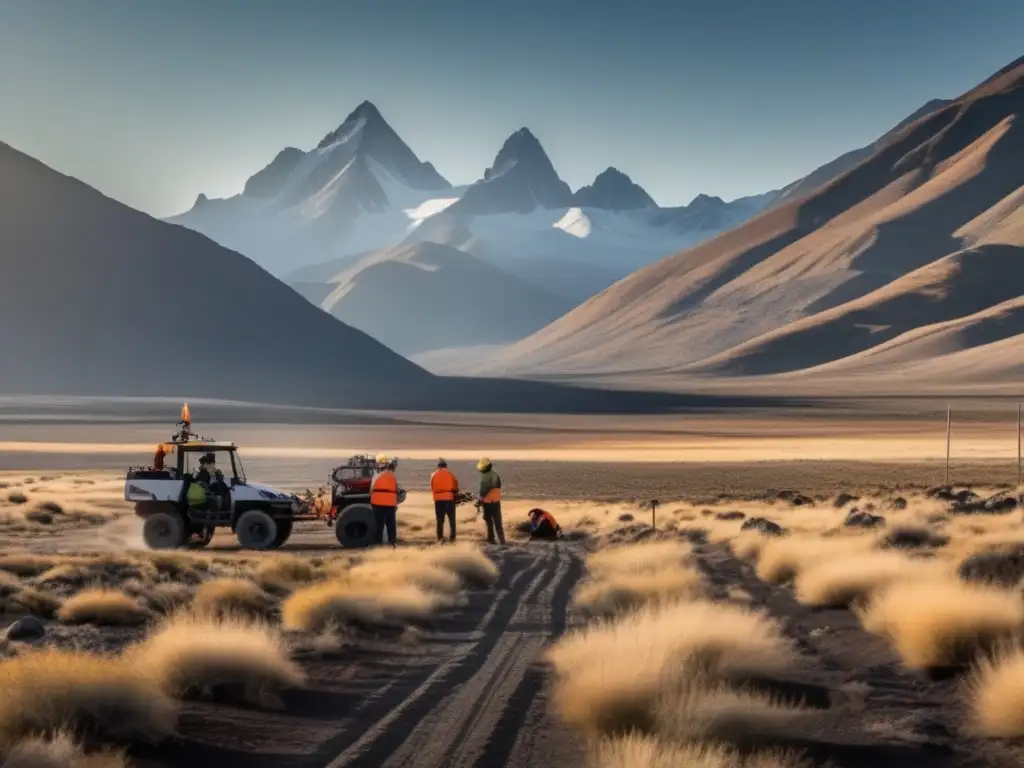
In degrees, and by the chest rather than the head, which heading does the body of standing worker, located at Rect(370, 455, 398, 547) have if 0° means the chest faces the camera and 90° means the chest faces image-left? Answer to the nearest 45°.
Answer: approximately 180°

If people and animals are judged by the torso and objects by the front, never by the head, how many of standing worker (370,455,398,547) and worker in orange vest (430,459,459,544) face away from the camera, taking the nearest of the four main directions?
2

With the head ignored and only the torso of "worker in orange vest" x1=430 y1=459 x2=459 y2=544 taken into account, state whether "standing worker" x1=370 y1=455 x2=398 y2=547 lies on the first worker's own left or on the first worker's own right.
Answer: on the first worker's own left

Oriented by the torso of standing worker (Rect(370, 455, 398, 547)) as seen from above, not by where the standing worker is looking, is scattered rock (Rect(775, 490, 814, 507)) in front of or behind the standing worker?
in front

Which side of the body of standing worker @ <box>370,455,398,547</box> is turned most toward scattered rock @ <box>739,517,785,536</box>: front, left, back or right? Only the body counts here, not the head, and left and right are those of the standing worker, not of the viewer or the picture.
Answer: right

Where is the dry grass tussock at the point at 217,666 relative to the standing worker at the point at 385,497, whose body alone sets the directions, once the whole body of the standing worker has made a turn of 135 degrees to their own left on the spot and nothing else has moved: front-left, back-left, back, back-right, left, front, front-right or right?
front-left

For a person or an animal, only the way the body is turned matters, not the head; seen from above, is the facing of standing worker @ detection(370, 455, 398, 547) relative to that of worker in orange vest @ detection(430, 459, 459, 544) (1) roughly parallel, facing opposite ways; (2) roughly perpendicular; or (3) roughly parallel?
roughly parallel

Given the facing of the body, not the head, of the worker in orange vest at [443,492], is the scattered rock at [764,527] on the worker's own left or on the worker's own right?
on the worker's own right

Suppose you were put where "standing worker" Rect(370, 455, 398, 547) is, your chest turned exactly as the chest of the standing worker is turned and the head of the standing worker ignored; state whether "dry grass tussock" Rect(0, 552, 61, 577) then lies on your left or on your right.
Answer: on your left

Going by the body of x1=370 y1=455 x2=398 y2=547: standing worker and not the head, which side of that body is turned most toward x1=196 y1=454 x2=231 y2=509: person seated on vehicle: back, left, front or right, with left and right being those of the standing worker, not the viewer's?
left

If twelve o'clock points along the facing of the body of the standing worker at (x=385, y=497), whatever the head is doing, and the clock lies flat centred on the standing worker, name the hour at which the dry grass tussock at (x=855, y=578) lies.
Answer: The dry grass tussock is roughly at 5 o'clock from the standing worker.

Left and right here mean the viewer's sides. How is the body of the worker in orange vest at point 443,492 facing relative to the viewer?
facing away from the viewer

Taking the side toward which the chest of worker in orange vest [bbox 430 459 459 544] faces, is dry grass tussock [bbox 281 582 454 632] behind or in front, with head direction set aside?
behind

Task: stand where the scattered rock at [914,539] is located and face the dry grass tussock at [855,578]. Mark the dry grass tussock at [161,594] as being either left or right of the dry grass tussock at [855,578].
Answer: right
